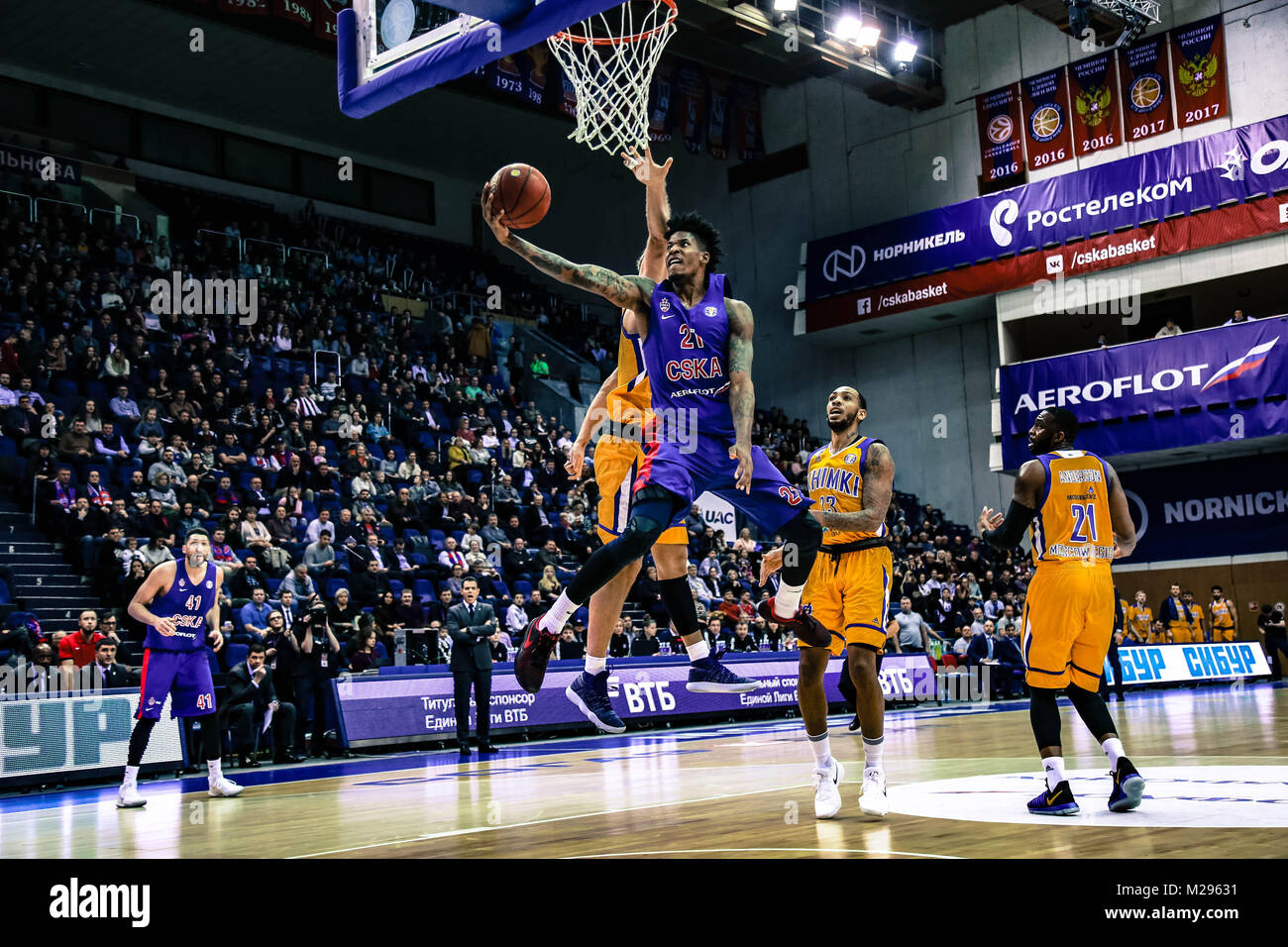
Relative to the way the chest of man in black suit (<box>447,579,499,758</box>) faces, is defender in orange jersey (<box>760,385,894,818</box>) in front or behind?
in front

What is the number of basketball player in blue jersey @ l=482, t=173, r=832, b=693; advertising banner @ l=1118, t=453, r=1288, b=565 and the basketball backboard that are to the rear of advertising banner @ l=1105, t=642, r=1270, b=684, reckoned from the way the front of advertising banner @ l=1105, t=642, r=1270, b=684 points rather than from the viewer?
1

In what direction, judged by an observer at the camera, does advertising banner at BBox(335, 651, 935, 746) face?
facing the viewer and to the right of the viewer

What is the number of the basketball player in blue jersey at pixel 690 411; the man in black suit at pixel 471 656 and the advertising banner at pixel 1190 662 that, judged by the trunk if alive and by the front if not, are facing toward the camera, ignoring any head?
3

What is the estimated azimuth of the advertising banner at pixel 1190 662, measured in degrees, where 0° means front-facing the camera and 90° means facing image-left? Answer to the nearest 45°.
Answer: approximately 0°

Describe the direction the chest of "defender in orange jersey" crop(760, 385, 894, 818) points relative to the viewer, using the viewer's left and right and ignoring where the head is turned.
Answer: facing the viewer and to the left of the viewer

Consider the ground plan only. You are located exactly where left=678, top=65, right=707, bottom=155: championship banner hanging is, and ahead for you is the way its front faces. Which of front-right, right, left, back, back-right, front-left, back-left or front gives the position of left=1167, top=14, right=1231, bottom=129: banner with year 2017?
front-left

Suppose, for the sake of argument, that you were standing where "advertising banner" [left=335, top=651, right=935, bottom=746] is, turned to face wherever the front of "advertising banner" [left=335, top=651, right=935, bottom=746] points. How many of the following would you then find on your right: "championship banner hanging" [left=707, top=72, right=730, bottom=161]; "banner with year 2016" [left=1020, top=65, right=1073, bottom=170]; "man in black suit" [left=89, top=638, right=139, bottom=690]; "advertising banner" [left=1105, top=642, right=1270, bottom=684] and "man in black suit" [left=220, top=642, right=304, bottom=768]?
2

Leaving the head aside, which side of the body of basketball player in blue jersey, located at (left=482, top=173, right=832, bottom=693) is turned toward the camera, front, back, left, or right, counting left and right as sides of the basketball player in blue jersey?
front

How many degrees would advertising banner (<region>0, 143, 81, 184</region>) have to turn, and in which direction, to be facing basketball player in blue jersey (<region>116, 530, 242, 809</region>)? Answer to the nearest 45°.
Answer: approximately 45° to its right

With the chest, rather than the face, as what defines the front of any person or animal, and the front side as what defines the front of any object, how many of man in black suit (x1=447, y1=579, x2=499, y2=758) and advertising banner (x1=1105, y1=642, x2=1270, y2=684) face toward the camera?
2

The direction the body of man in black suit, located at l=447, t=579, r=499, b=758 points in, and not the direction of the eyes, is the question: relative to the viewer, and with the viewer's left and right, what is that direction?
facing the viewer

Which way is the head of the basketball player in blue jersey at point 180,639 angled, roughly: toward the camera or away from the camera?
toward the camera

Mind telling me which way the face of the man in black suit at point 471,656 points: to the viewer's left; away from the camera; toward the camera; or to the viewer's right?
toward the camera

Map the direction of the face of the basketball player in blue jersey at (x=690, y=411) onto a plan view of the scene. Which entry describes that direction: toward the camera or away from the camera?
toward the camera

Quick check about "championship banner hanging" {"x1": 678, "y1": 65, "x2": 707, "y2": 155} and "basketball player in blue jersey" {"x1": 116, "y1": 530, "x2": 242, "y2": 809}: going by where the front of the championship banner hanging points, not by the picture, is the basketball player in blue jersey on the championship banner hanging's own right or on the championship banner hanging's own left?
on the championship banner hanging's own right
